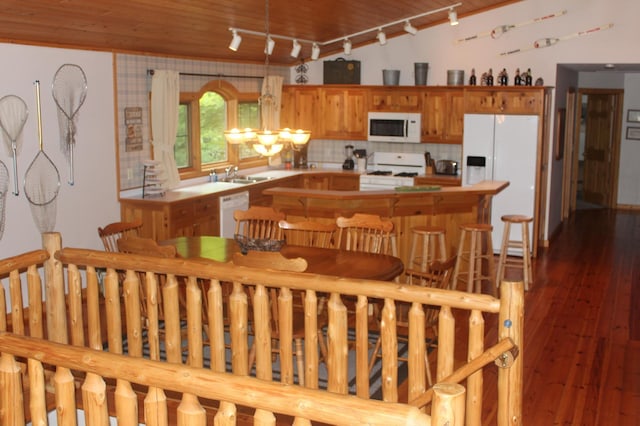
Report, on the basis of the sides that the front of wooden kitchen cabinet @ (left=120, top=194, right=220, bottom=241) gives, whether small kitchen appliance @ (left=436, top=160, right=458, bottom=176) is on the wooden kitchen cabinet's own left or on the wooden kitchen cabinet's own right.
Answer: on the wooden kitchen cabinet's own left

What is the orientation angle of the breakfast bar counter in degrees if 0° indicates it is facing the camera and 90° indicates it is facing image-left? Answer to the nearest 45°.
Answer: approximately 0°

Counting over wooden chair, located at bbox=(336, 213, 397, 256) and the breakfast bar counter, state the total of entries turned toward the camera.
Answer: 2

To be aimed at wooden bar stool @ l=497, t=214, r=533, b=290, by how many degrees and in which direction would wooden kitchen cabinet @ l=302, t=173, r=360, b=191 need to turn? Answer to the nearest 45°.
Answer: approximately 45° to its left

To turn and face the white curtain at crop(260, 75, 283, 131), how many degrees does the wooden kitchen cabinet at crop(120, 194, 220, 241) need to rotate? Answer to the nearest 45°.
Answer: approximately 90° to its left

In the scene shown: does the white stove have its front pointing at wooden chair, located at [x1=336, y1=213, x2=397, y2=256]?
yes

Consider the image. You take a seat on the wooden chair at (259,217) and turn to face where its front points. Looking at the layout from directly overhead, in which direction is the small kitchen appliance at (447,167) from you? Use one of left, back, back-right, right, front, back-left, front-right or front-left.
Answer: back-left

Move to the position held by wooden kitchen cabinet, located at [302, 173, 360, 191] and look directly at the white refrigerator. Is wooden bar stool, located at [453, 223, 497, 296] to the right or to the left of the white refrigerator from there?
right

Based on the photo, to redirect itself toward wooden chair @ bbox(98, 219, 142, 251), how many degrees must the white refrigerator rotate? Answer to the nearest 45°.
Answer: approximately 45° to its right

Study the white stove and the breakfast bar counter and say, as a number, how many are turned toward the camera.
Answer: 2
